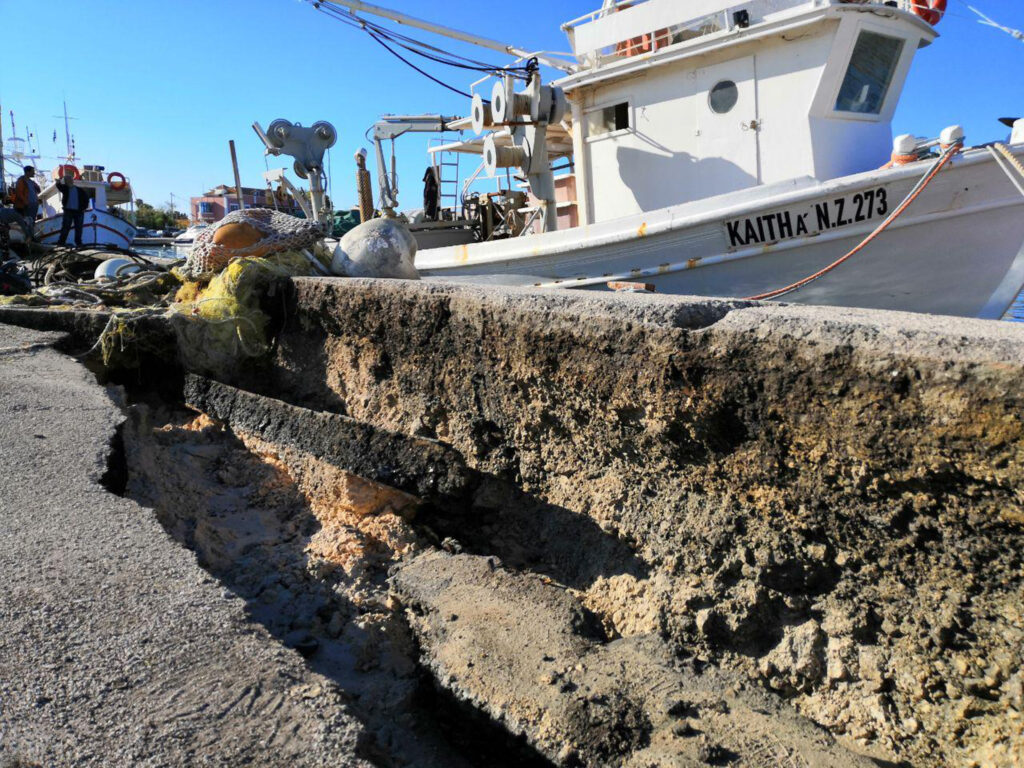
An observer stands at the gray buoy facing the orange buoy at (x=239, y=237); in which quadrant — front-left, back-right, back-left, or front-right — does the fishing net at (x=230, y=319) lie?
front-left

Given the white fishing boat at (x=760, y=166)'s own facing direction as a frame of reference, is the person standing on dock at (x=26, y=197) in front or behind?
behind

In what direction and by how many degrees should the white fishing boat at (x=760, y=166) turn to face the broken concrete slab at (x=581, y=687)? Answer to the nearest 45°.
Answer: approximately 45° to its right

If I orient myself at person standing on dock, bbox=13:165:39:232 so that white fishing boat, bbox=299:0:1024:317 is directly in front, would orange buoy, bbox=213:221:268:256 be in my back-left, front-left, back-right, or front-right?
front-right

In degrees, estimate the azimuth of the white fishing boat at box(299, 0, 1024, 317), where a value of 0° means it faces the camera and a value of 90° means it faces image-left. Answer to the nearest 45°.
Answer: approximately 315°

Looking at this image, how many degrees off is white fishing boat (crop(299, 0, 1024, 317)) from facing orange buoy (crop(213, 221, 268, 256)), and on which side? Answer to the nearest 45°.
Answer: approximately 90° to its right

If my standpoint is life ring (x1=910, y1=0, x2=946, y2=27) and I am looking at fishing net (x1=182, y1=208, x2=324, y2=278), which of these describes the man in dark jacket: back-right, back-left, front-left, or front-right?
front-right

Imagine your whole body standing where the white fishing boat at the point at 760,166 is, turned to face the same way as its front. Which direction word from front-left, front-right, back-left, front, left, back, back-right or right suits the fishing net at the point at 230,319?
right

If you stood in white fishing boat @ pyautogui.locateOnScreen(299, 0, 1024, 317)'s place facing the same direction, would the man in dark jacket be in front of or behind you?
behind

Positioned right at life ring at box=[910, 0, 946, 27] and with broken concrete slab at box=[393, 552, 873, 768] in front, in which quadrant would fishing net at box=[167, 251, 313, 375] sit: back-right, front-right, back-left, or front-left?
front-right

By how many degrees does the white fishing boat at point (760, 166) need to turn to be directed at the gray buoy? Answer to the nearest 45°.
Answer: approximately 90° to its right
